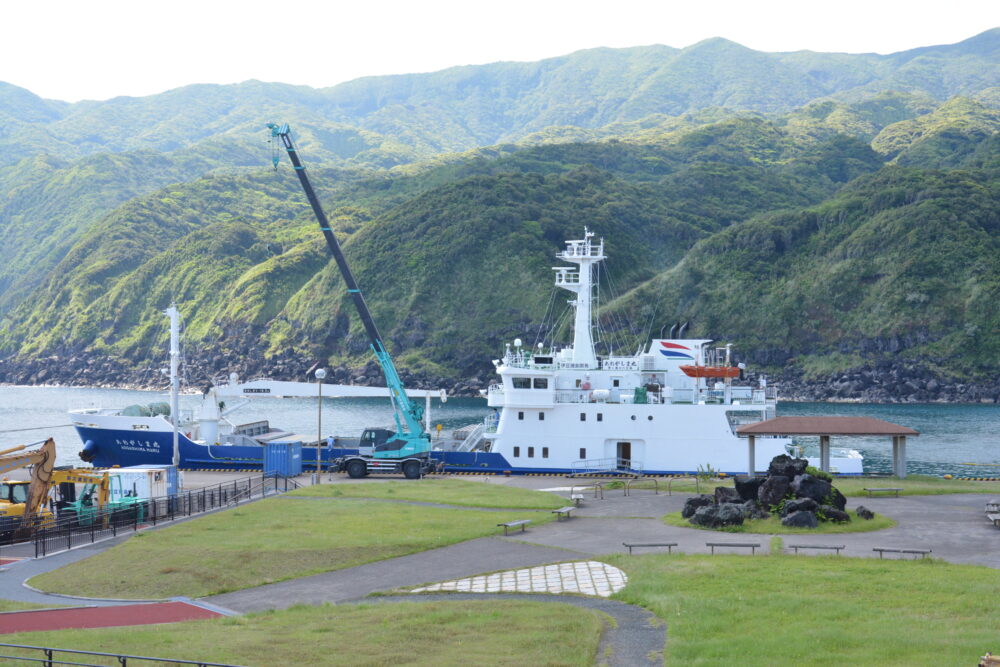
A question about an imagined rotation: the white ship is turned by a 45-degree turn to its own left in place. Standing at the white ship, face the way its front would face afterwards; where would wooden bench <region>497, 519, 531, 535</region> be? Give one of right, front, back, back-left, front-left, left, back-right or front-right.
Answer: front-left

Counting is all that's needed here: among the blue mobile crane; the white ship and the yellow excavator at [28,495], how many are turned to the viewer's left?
2

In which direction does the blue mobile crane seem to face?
to the viewer's left

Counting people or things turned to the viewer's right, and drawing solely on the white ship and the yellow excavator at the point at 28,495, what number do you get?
1

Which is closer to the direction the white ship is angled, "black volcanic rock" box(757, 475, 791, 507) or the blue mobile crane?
the blue mobile crane

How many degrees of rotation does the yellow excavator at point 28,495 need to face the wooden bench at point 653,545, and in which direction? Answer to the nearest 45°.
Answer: approximately 45° to its right

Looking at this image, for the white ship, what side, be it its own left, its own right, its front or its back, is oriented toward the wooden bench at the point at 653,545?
left

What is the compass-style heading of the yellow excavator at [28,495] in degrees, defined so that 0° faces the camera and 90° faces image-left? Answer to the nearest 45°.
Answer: approximately 270°

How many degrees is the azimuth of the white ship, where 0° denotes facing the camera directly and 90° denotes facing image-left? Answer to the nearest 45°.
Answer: approximately 90°

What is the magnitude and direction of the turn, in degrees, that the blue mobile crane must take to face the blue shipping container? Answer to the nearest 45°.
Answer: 0° — it already faces it

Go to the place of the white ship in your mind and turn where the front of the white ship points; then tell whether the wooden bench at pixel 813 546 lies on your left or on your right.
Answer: on your left

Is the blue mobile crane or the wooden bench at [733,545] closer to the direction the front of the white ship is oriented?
the blue mobile crane
